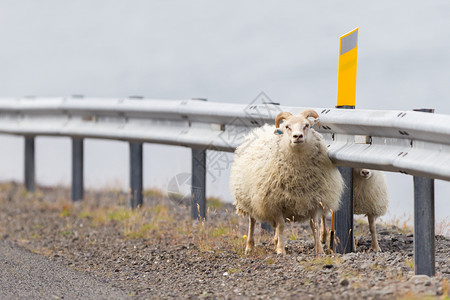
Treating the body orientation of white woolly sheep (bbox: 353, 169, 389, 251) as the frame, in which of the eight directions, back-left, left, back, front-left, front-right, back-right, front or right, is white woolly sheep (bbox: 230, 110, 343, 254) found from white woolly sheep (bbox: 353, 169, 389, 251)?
front-right

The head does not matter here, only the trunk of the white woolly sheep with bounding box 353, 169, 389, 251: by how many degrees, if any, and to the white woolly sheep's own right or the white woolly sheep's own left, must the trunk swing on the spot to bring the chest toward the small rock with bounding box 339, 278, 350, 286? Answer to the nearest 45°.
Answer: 0° — it already faces it
